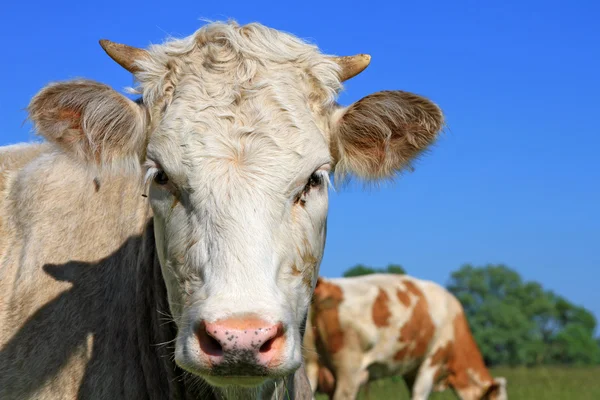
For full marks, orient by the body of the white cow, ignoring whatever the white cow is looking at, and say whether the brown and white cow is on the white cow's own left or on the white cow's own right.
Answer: on the white cow's own left

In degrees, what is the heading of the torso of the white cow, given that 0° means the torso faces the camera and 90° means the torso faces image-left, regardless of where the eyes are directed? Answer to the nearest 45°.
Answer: approximately 315°
